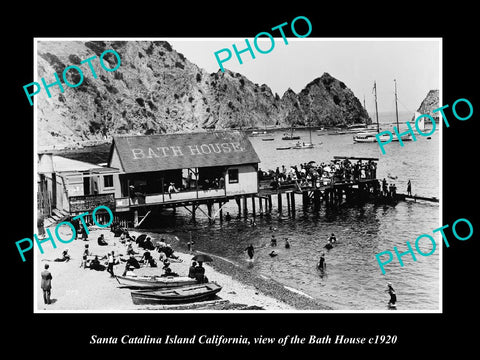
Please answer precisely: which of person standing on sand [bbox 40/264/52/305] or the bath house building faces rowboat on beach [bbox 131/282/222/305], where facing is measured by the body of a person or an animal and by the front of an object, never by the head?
the bath house building

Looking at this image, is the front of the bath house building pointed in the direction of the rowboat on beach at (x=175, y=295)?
yes

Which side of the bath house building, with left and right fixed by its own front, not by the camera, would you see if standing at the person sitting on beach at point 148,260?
front

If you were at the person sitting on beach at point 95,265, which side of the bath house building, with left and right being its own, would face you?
front

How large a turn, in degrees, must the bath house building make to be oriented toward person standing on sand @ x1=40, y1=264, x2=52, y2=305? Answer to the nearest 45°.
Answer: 0° — it already faces them

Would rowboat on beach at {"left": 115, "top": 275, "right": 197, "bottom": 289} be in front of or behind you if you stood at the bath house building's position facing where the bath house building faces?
in front

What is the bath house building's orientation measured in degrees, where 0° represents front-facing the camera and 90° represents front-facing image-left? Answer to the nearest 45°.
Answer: approximately 0°
